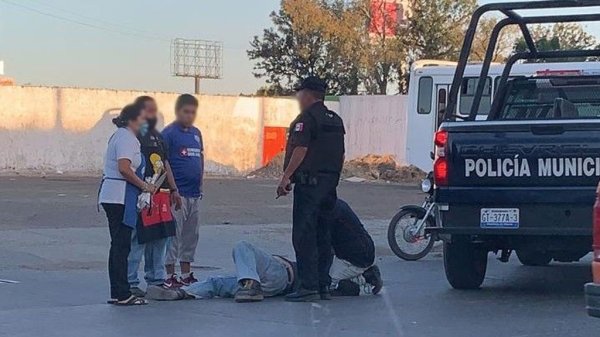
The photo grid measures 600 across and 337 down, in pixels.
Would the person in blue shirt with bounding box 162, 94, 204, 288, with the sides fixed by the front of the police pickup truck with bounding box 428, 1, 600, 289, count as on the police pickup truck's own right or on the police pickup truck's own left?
on the police pickup truck's own left

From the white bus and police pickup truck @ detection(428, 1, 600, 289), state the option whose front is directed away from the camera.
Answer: the police pickup truck

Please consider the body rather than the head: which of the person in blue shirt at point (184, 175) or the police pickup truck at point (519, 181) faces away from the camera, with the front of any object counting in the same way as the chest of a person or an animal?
the police pickup truck

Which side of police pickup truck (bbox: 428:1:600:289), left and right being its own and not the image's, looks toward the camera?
back

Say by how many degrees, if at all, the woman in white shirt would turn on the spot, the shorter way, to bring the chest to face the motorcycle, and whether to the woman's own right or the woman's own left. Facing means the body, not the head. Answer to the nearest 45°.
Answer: approximately 45° to the woman's own left

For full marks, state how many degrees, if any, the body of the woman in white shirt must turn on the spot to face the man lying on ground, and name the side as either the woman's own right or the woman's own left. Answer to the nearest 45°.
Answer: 0° — they already face them

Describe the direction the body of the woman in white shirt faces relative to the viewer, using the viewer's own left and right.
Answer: facing to the right of the viewer

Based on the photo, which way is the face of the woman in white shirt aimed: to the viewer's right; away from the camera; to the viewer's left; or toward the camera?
to the viewer's right

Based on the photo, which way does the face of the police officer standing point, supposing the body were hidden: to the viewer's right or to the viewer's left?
to the viewer's left

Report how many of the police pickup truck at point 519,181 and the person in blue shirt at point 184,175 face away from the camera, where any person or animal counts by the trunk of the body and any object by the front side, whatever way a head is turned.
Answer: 1
